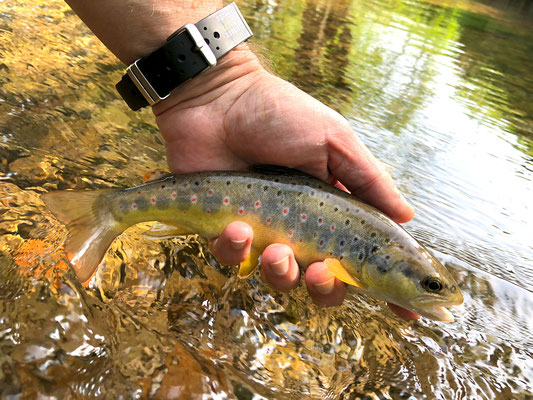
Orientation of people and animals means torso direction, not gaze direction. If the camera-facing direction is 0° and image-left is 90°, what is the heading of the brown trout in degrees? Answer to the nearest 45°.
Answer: approximately 270°
